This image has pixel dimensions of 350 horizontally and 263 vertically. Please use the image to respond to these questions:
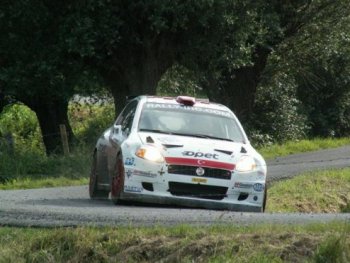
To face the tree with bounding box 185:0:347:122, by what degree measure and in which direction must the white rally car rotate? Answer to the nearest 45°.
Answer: approximately 180°

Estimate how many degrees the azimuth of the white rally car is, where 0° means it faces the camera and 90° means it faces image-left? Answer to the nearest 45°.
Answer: approximately 0°

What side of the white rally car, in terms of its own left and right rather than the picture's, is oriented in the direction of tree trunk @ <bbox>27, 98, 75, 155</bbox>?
back

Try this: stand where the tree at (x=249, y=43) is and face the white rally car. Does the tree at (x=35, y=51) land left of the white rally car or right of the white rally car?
right

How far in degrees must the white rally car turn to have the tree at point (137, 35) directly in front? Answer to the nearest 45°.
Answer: approximately 180°
